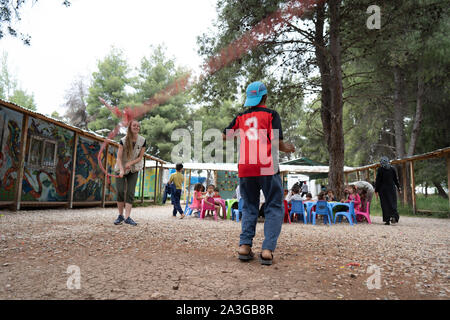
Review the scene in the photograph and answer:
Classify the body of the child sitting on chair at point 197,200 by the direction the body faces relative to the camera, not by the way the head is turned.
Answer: to the viewer's right

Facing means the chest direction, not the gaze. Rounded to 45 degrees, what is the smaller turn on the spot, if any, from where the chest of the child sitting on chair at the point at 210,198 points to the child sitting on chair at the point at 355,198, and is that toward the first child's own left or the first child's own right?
approximately 45° to the first child's own left

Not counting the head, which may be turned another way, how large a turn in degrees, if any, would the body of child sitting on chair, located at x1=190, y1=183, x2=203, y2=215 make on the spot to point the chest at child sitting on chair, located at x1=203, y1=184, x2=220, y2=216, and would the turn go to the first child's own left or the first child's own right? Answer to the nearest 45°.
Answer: approximately 45° to the first child's own right
